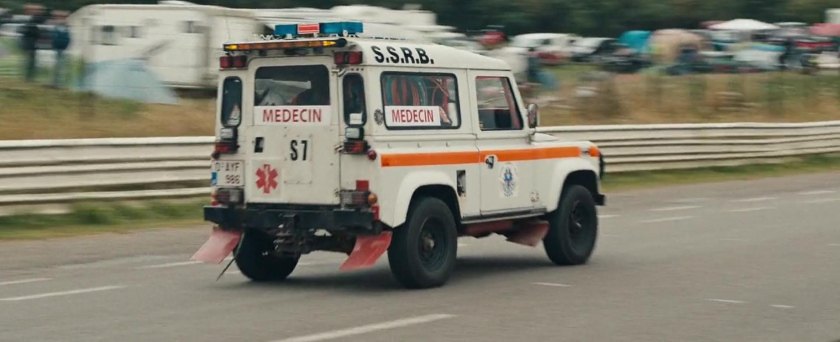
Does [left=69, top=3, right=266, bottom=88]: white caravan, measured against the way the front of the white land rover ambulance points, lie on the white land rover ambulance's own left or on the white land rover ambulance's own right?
on the white land rover ambulance's own left

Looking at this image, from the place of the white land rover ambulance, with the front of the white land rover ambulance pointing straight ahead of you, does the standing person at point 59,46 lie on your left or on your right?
on your left

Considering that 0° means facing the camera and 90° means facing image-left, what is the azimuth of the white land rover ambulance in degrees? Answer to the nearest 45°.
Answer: approximately 225°

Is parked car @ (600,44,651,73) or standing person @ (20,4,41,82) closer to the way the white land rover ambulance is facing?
the parked car

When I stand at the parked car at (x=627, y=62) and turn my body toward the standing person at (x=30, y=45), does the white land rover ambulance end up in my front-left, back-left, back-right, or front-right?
front-left

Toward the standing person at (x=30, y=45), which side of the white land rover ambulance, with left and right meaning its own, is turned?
left
